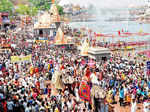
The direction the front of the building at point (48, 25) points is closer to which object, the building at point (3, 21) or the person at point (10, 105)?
the person

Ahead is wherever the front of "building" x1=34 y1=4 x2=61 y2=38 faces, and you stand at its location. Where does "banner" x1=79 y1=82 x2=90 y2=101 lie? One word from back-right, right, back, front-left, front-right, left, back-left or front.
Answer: front-left

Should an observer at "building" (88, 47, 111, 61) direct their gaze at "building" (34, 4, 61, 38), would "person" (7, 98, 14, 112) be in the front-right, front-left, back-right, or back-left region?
back-left

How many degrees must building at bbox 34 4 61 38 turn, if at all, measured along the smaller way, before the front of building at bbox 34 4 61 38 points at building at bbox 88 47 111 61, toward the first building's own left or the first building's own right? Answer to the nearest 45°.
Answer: approximately 45° to the first building's own left

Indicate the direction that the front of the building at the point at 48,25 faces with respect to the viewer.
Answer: facing the viewer and to the left of the viewer

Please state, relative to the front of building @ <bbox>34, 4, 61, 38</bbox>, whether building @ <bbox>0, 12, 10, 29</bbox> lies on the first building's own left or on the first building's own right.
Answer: on the first building's own right
